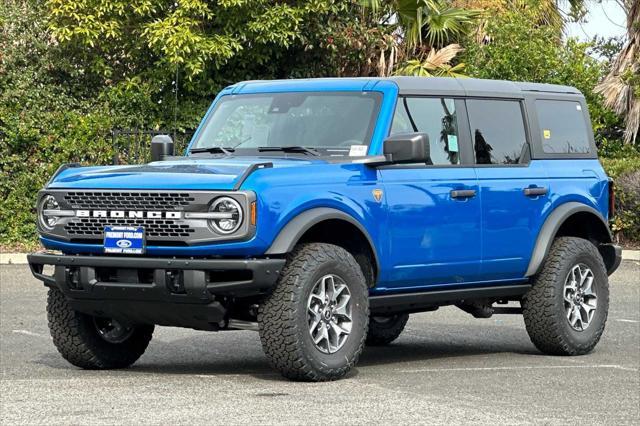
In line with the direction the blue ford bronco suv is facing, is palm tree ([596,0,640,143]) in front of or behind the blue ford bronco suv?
behind

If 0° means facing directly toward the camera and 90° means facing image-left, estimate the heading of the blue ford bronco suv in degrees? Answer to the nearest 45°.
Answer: approximately 45°

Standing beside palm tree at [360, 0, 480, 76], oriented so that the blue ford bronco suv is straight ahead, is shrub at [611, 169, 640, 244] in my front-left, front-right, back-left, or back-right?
front-left

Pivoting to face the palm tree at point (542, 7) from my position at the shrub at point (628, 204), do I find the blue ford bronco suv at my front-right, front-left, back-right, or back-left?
back-left

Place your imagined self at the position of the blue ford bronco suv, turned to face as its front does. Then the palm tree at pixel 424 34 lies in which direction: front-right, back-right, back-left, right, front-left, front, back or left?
back-right

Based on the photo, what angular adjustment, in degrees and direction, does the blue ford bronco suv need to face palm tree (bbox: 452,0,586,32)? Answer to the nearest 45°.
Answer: approximately 135° to its right

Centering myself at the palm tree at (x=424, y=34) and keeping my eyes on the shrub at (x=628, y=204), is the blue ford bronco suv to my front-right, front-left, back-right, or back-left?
front-right
